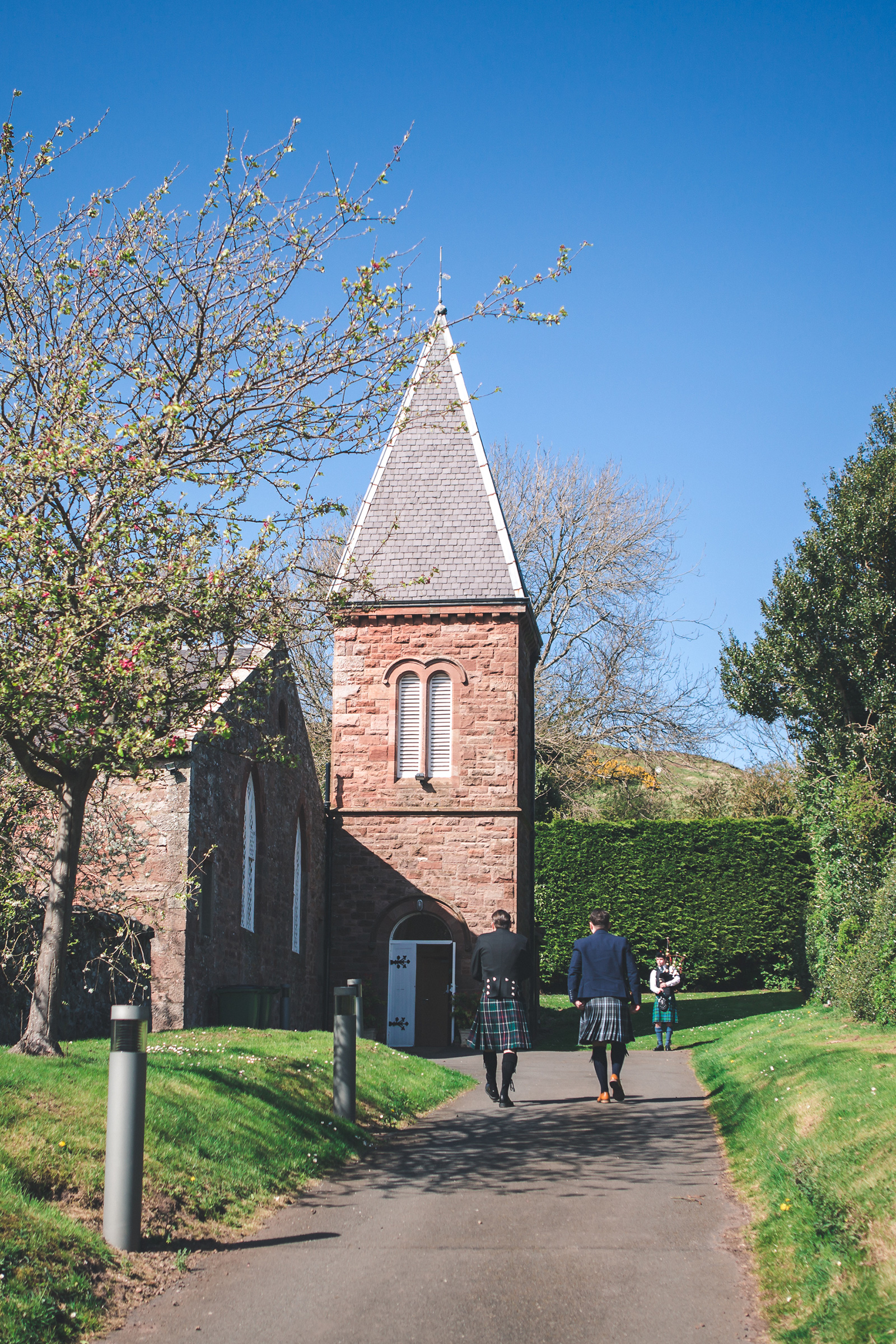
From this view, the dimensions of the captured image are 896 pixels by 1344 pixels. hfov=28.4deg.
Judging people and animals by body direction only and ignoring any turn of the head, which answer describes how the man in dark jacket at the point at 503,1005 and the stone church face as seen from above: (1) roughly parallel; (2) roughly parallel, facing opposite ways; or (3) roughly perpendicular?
roughly parallel, facing opposite ways

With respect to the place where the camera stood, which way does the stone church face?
facing the viewer

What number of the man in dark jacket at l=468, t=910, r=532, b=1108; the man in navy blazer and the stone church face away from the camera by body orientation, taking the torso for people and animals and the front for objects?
2

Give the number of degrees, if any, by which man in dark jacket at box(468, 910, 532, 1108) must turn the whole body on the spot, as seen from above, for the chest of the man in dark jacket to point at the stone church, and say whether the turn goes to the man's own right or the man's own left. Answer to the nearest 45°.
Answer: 0° — they already face it

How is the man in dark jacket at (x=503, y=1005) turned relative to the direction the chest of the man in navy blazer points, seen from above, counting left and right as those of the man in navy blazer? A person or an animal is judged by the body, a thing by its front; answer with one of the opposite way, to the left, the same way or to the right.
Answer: the same way

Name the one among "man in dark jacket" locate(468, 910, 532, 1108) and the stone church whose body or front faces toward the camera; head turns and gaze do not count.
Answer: the stone church

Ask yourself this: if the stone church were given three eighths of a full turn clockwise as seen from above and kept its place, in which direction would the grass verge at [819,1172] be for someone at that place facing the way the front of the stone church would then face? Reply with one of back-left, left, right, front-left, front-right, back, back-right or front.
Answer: back-left

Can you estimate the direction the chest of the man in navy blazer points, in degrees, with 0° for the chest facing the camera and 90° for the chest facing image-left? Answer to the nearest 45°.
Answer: approximately 180°

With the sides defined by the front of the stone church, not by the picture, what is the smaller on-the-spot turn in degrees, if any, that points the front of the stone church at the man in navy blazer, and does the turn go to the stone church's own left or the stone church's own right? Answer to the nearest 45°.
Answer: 0° — it already faces them

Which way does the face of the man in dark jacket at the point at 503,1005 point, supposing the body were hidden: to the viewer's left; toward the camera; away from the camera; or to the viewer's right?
away from the camera

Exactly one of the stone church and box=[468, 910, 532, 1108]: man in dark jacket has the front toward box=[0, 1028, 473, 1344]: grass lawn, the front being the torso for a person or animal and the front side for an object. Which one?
the stone church

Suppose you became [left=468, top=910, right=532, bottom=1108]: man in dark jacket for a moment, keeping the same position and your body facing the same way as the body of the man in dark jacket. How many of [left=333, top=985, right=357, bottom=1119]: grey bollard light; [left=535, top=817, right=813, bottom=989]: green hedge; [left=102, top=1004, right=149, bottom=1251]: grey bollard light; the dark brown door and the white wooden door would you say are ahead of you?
3

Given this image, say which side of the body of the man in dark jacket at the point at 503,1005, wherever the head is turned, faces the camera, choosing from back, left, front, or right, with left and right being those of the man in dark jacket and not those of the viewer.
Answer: back

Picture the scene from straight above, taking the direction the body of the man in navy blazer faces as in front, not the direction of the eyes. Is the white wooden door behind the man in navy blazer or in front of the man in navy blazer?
in front

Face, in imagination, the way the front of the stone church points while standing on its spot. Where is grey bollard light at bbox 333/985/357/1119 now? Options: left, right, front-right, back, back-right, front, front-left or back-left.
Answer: front
